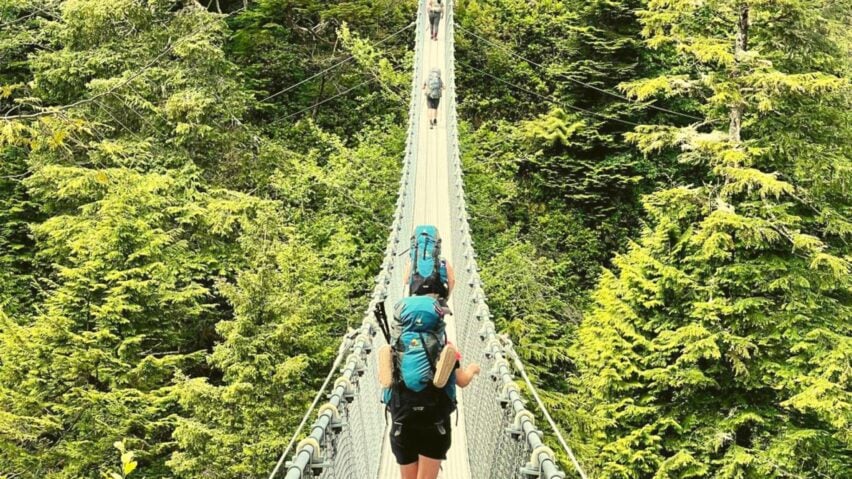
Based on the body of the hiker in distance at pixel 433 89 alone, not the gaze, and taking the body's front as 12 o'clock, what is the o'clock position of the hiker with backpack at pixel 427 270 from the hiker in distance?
The hiker with backpack is roughly at 6 o'clock from the hiker in distance.

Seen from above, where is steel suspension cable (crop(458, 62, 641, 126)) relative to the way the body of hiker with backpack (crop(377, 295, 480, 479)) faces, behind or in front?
in front

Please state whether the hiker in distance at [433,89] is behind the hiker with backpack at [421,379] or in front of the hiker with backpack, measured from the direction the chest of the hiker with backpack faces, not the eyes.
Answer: in front

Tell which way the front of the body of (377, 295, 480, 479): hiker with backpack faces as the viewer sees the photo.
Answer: away from the camera

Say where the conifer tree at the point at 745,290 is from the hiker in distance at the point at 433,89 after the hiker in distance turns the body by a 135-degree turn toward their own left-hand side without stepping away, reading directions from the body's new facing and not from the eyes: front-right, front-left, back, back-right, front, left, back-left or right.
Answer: left

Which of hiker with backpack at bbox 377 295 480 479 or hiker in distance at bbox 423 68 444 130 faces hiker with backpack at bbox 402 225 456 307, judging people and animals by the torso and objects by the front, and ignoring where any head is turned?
hiker with backpack at bbox 377 295 480 479

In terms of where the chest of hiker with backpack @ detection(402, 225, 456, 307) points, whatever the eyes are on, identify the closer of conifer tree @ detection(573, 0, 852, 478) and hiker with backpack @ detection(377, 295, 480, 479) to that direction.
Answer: the conifer tree

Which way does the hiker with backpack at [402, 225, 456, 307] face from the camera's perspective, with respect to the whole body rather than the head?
away from the camera

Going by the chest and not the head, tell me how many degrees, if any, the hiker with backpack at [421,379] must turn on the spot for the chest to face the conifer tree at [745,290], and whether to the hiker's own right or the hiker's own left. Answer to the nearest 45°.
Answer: approximately 45° to the hiker's own right

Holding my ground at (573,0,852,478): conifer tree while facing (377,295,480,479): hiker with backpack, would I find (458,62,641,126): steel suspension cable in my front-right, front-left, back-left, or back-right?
back-right

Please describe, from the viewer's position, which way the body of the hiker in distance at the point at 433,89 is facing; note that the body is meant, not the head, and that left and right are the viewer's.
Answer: facing away from the viewer

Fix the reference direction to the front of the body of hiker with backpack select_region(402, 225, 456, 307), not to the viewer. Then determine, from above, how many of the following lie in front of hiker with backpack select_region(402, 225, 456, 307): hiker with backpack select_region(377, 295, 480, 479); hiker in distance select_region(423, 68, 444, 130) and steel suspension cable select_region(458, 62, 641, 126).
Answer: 2
